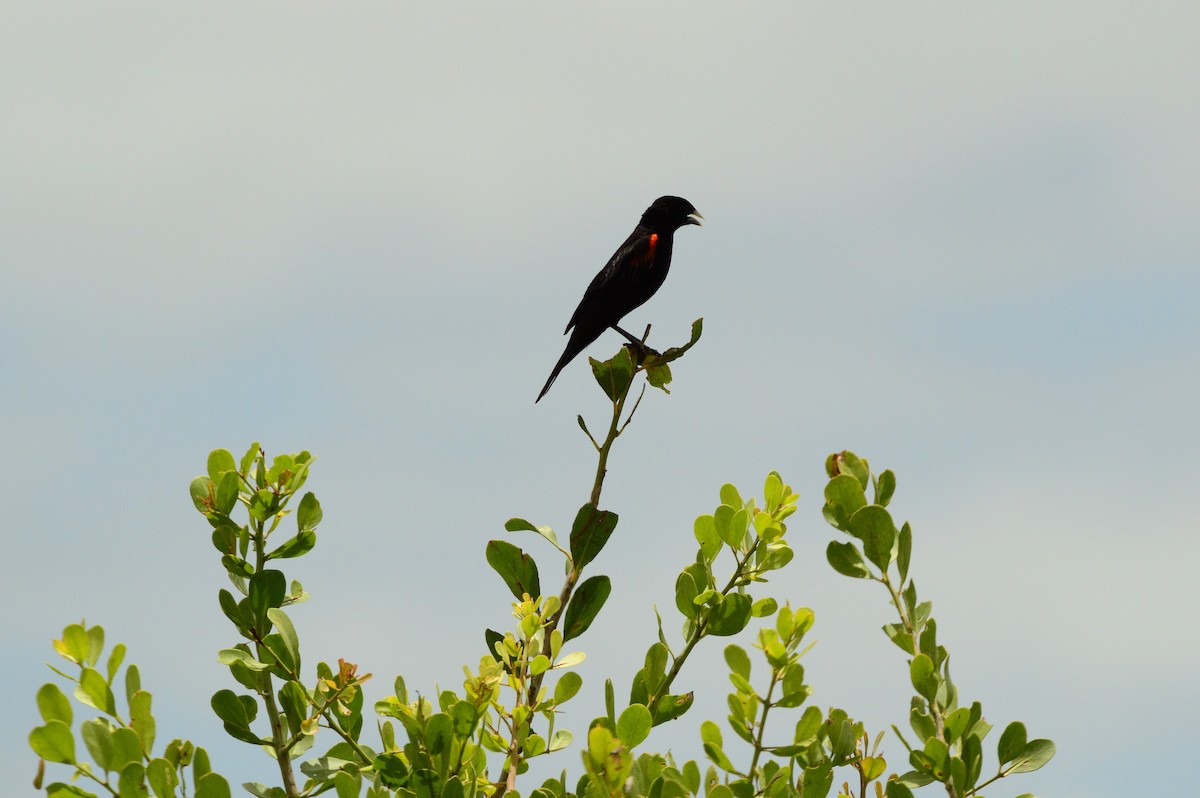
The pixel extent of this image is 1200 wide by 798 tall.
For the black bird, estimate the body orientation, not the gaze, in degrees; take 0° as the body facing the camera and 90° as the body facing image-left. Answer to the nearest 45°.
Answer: approximately 270°
